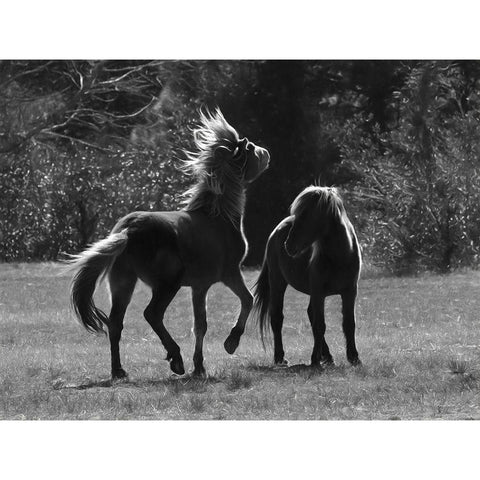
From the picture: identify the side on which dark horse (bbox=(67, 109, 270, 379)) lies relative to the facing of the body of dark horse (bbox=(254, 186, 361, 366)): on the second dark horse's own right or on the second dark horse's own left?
on the second dark horse's own right
